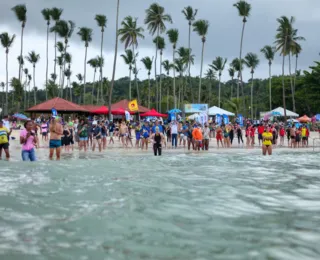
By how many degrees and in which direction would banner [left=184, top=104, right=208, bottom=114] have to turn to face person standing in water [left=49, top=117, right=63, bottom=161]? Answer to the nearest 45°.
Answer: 0° — it already faces them

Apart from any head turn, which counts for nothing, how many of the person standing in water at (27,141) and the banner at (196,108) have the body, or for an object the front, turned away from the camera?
0

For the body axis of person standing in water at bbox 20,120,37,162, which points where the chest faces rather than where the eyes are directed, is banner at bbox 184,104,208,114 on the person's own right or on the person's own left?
on the person's own left

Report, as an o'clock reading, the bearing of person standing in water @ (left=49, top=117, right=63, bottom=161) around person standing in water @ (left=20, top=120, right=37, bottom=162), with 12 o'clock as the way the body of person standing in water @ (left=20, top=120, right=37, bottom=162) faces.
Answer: person standing in water @ (left=49, top=117, right=63, bottom=161) is roughly at 9 o'clock from person standing in water @ (left=20, top=120, right=37, bottom=162).

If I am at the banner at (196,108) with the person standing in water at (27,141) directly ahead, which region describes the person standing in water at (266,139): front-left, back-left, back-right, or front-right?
front-left

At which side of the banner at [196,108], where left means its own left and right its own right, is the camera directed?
front

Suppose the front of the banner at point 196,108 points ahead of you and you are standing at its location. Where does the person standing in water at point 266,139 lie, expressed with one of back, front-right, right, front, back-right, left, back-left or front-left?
front

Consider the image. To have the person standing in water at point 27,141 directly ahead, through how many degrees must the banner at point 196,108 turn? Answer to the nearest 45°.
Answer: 0° — it already faces them

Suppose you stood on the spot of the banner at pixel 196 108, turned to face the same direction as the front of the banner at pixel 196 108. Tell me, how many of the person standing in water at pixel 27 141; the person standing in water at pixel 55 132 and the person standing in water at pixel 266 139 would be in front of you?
3
